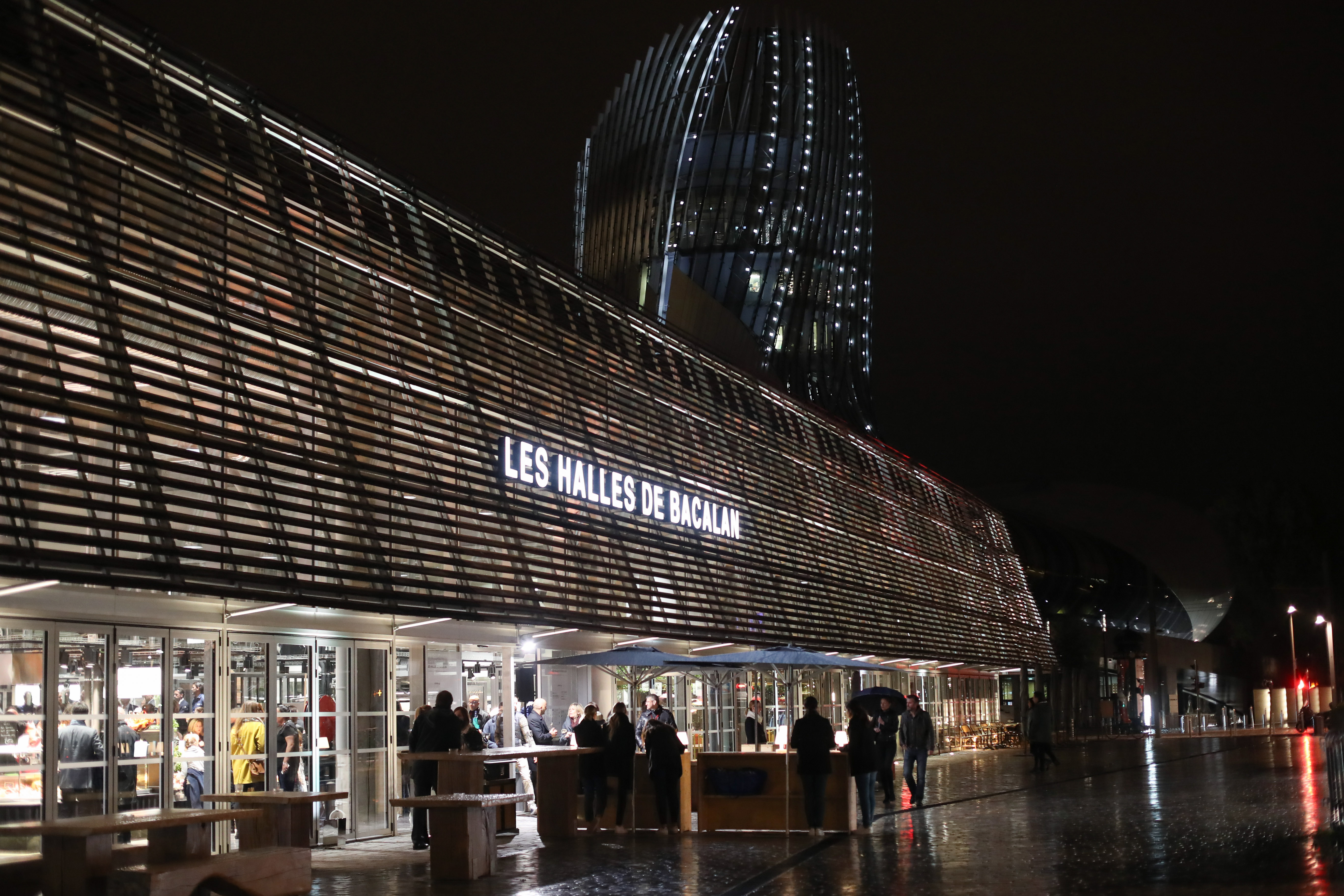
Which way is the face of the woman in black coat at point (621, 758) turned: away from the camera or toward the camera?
away from the camera

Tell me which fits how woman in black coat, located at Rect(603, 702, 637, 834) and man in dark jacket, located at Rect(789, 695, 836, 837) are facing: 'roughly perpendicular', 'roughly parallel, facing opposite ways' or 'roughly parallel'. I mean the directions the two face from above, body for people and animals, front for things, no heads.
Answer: roughly parallel

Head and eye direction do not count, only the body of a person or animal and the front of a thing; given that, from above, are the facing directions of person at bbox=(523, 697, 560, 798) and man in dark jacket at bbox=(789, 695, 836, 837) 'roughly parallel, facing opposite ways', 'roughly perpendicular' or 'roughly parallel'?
roughly perpendicular

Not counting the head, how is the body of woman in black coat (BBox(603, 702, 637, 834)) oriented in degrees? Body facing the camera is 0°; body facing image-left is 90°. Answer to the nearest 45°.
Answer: approximately 180°

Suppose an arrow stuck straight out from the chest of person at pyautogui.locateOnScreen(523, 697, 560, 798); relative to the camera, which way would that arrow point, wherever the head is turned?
to the viewer's right

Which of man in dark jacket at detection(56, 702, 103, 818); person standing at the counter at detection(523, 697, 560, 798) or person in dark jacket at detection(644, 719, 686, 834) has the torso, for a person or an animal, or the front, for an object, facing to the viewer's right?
the person standing at the counter

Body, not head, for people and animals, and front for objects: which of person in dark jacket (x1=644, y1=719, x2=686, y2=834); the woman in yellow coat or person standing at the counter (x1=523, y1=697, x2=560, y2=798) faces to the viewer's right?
the person standing at the counter

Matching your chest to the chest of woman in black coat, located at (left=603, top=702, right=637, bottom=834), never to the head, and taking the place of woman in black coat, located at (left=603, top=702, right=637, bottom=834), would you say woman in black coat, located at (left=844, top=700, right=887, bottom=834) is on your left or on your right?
on your right

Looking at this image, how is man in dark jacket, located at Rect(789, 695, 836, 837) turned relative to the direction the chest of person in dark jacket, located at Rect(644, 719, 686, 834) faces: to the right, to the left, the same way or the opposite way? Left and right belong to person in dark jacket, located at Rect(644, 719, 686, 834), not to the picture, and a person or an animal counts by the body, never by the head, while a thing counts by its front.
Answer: the same way

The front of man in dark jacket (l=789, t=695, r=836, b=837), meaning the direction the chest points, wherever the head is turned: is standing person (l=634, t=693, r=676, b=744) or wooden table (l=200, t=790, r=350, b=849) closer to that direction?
the standing person

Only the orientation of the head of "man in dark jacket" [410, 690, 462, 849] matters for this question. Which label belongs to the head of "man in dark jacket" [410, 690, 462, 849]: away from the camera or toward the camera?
away from the camera

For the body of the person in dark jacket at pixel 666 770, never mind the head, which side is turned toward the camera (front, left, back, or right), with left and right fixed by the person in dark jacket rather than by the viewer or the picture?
back

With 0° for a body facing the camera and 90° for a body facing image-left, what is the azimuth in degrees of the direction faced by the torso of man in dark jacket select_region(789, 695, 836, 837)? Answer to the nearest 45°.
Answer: approximately 180°
